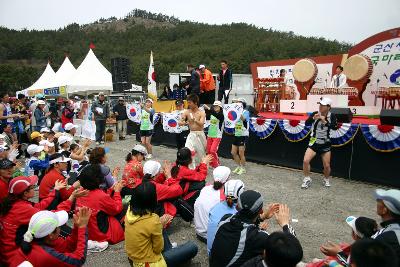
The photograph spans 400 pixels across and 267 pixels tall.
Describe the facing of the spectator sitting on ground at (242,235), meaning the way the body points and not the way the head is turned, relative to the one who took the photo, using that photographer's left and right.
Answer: facing away from the viewer and to the right of the viewer

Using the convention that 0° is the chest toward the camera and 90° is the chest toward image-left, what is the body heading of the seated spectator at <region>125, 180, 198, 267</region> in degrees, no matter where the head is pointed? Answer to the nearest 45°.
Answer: approximately 225°

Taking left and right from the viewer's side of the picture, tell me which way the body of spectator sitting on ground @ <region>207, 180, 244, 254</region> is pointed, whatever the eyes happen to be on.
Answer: facing away from the viewer and to the right of the viewer

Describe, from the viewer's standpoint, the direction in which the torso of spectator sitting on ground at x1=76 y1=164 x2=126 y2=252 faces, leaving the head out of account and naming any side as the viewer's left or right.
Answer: facing away from the viewer and to the right of the viewer

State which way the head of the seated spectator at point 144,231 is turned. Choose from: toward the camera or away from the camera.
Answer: away from the camera

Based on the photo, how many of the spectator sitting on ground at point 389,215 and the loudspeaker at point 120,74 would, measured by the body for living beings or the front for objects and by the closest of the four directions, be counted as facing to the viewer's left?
1

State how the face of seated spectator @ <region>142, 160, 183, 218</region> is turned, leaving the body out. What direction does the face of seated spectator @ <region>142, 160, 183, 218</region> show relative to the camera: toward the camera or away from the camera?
away from the camera

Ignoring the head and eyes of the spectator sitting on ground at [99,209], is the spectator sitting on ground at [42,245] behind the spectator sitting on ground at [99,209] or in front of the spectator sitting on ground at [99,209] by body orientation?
behind

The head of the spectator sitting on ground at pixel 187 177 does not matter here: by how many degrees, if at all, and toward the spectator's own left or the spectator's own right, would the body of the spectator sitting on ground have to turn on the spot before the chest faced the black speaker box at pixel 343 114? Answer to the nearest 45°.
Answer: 0° — they already face it

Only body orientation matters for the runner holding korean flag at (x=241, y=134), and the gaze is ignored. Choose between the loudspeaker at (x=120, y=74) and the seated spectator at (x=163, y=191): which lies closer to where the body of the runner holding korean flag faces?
the seated spectator

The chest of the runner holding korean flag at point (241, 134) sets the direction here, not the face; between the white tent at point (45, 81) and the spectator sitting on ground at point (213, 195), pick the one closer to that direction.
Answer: the spectator sitting on ground

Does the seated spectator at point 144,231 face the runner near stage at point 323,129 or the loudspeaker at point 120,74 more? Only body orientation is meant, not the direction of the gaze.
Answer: the runner near stage

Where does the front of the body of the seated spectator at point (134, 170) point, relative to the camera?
to the viewer's right
